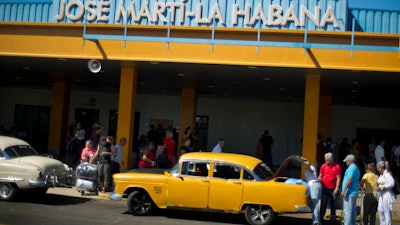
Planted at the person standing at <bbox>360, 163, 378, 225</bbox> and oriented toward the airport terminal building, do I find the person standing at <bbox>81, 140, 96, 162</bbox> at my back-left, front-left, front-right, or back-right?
front-left

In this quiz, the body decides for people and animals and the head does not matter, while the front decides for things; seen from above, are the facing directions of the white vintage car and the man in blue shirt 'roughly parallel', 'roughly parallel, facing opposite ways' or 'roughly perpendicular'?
roughly parallel

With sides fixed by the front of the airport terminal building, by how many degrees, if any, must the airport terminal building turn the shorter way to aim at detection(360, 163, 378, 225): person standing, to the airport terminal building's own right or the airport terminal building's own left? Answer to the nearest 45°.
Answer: approximately 45° to the airport terminal building's own left

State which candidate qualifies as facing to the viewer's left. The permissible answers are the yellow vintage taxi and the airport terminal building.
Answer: the yellow vintage taxi

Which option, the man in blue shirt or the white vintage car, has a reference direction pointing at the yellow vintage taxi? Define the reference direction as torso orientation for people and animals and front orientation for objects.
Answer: the man in blue shirt

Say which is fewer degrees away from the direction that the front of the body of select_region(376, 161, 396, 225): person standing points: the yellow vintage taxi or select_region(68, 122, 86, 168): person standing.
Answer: the yellow vintage taxi

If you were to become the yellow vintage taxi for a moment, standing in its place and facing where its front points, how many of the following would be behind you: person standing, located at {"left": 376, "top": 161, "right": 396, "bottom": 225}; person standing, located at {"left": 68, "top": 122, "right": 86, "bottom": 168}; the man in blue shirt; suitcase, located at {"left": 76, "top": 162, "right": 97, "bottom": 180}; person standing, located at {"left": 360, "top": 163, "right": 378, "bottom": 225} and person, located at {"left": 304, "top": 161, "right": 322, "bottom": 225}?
4

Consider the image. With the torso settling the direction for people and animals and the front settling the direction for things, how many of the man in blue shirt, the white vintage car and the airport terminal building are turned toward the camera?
1

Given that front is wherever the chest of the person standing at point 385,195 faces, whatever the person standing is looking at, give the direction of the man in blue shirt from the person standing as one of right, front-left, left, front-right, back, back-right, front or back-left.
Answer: front-right

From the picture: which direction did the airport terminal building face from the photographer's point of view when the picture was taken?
facing the viewer

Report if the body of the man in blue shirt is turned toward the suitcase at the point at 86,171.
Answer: yes

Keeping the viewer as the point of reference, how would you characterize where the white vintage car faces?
facing away from the viewer and to the left of the viewer

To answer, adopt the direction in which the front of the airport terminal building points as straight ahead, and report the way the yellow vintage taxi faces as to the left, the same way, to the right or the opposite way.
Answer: to the right

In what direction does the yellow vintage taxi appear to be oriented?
to the viewer's left

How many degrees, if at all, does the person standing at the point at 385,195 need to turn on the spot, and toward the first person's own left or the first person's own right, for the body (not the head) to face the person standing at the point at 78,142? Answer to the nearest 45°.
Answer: approximately 90° to the first person's own right

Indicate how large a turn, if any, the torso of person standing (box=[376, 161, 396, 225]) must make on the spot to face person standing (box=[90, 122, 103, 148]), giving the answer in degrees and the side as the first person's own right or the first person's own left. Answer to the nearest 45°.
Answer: approximately 90° to the first person's own right
